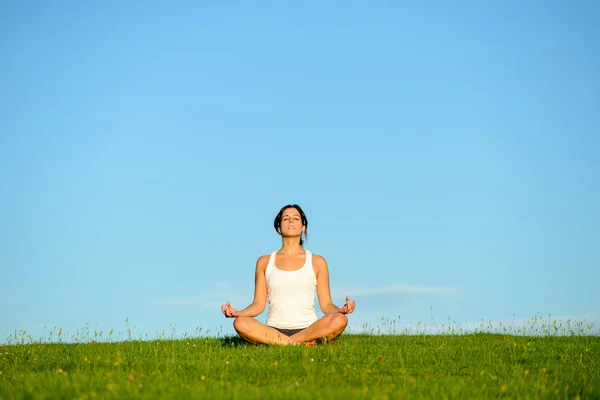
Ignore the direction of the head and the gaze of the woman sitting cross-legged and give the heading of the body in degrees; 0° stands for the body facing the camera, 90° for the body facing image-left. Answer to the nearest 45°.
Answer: approximately 0°
